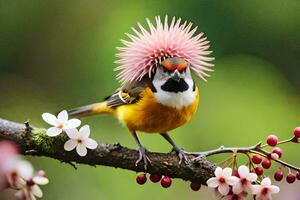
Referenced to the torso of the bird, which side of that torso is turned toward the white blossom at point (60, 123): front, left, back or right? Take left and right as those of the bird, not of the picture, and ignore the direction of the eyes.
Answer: right

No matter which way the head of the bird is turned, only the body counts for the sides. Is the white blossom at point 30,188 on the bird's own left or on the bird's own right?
on the bird's own right

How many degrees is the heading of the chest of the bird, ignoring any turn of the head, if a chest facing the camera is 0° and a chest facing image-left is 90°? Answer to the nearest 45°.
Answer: approximately 315°
